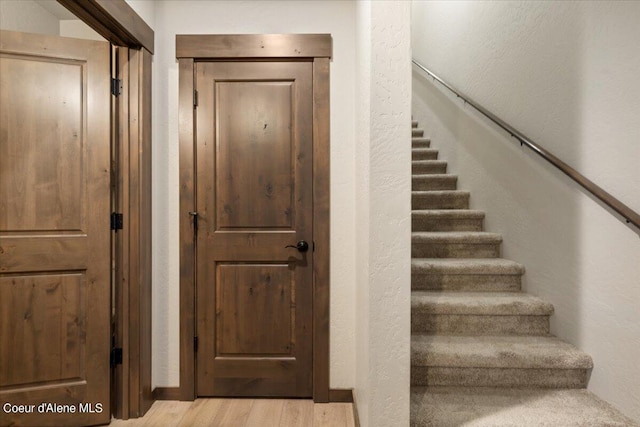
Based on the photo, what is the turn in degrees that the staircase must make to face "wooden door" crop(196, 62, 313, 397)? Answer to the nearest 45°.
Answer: approximately 90° to its right

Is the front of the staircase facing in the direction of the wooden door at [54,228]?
no

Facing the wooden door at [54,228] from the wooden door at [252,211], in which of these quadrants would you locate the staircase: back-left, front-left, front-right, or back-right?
back-left

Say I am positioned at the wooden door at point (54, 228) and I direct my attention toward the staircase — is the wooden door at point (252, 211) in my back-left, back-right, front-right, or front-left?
front-left

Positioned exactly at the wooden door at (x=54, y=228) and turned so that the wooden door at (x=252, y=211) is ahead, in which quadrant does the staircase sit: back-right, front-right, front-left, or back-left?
front-right

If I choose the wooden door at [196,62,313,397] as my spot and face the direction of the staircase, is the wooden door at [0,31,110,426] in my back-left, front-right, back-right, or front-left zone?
back-right

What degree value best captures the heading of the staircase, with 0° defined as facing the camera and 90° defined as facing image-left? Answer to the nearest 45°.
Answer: approximately 0°
